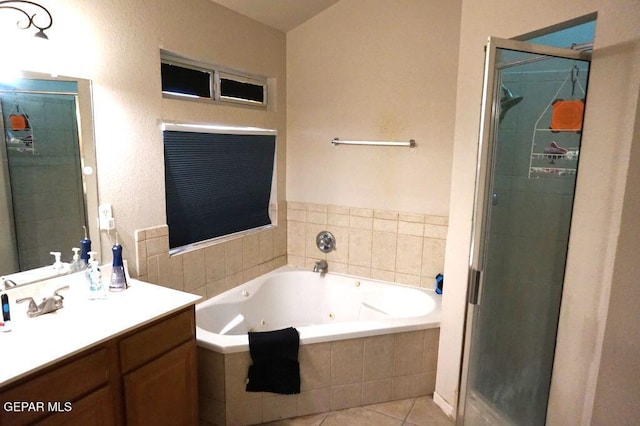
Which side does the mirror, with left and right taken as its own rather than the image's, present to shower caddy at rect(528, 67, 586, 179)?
front

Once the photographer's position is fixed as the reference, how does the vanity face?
facing the viewer and to the right of the viewer

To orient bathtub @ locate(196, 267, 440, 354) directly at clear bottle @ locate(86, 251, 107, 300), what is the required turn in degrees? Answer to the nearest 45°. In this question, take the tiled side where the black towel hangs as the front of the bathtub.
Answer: approximately 45° to its right

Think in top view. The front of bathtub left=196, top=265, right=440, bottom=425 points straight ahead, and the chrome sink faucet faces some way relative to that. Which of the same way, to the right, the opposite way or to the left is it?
to the left

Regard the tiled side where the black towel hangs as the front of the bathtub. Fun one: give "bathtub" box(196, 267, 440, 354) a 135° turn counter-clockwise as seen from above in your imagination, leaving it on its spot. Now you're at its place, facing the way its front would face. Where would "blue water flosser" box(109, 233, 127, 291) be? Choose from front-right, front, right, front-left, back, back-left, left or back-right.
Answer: back

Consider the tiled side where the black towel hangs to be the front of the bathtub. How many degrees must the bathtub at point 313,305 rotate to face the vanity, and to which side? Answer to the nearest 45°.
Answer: approximately 45° to its right

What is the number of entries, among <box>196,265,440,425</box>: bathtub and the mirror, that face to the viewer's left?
0
